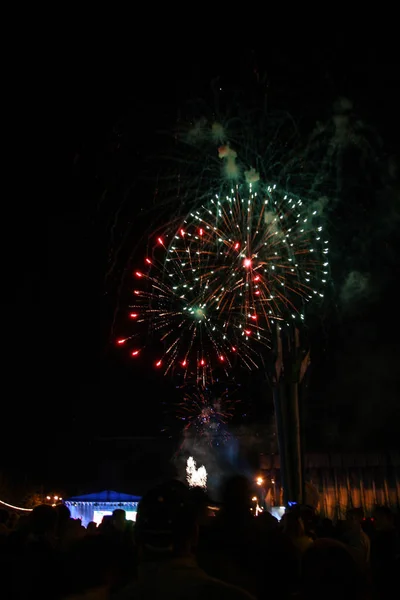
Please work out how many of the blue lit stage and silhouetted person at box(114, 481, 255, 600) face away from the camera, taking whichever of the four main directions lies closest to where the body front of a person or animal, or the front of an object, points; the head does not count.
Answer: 1

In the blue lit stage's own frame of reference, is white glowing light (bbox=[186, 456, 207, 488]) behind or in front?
behind

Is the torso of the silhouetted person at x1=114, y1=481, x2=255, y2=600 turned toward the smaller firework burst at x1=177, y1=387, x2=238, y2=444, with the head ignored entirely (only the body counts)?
yes

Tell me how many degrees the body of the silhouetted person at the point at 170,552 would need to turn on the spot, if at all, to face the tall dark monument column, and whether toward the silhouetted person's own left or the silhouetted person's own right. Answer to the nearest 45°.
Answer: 0° — they already face it

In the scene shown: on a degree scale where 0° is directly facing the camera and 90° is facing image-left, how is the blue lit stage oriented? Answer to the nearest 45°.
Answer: approximately 0°

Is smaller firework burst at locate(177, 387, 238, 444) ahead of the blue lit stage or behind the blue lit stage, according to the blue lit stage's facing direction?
behind

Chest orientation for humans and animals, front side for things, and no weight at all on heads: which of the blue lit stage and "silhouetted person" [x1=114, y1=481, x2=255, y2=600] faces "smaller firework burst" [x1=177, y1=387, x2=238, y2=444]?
the silhouetted person

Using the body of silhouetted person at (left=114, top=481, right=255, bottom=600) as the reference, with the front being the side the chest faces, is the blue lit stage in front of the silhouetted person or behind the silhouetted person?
in front

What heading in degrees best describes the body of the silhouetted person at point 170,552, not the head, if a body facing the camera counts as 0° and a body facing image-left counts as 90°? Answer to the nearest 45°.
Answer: approximately 180°

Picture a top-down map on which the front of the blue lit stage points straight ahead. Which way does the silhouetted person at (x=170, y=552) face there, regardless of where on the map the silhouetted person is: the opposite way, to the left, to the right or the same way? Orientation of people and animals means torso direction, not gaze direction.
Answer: the opposite way

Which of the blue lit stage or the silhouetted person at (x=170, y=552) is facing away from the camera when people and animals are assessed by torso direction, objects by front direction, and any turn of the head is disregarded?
the silhouetted person
